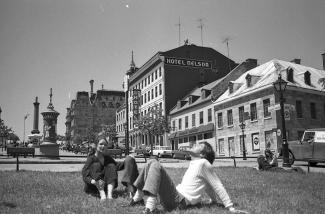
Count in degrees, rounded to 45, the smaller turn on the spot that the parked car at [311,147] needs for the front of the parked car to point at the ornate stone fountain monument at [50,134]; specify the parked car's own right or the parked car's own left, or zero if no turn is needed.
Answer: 0° — it already faces it

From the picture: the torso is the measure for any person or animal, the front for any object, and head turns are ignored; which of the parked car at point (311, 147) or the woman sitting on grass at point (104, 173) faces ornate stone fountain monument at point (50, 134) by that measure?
the parked car

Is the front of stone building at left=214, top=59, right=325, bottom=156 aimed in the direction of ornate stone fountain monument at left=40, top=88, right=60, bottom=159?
yes

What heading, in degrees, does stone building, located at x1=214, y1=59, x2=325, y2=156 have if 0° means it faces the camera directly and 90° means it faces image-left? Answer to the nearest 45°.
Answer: approximately 45°

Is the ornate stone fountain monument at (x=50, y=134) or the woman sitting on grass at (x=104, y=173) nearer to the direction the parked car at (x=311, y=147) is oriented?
the ornate stone fountain monument

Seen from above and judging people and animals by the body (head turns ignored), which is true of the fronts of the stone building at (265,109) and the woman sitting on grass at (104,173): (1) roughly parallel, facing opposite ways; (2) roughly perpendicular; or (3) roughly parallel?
roughly perpendicular

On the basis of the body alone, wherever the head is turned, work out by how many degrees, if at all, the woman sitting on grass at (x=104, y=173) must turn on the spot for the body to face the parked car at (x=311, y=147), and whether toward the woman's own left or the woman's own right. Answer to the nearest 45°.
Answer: approximately 135° to the woman's own left

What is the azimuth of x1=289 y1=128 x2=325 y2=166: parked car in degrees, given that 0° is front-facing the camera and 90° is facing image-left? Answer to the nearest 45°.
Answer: approximately 90°

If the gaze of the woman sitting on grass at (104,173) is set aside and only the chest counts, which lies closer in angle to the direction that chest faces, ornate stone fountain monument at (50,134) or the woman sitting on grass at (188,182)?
the woman sitting on grass

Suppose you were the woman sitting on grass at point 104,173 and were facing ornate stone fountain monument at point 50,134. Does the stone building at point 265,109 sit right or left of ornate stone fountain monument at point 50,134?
right

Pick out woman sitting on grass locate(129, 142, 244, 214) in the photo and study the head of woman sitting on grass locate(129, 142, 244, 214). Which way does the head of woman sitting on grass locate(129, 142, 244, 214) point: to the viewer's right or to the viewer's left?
to the viewer's left
